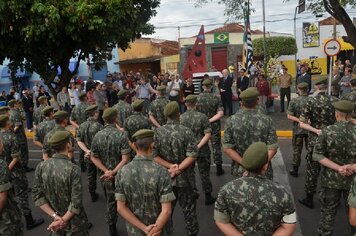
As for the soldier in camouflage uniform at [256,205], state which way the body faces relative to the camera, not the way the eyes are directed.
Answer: away from the camera

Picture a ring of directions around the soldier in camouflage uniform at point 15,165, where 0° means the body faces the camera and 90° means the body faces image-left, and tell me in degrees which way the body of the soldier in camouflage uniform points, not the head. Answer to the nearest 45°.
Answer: approximately 225°

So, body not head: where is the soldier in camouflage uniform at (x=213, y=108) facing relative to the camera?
away from the camera

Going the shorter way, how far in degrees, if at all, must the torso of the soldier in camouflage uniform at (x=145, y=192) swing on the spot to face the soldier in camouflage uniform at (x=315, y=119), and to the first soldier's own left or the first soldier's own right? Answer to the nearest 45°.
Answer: approximately 45° to the first soldier's own right

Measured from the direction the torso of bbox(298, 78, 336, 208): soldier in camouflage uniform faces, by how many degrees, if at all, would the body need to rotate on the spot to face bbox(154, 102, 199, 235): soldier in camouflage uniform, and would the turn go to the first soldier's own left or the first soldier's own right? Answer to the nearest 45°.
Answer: approximately 135° to the first soldier's own left

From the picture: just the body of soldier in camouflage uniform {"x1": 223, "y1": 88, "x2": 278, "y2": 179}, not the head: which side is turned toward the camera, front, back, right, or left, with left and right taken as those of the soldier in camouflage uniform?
back

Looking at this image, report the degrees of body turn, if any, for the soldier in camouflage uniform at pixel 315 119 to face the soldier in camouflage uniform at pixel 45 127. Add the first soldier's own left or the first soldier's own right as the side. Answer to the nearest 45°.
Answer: approximately 90° to the first soldier's own left

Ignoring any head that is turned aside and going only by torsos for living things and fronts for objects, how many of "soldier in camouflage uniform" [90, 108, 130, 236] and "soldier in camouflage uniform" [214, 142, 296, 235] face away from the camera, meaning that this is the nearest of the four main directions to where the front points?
2

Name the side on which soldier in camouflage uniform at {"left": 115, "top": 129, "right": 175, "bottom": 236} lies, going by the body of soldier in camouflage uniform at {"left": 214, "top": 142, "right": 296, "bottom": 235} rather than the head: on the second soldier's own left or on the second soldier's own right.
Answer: on the second soldier's own left

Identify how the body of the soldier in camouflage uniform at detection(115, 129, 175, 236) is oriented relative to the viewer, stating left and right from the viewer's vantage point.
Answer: facing away from the viewer

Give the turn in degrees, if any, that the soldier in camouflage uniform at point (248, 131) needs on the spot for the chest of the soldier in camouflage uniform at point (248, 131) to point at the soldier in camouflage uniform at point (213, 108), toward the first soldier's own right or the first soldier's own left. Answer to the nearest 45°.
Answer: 0° — they already face them

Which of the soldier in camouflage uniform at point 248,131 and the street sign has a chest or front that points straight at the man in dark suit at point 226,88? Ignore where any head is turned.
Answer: the soldier in camouflage uniform
